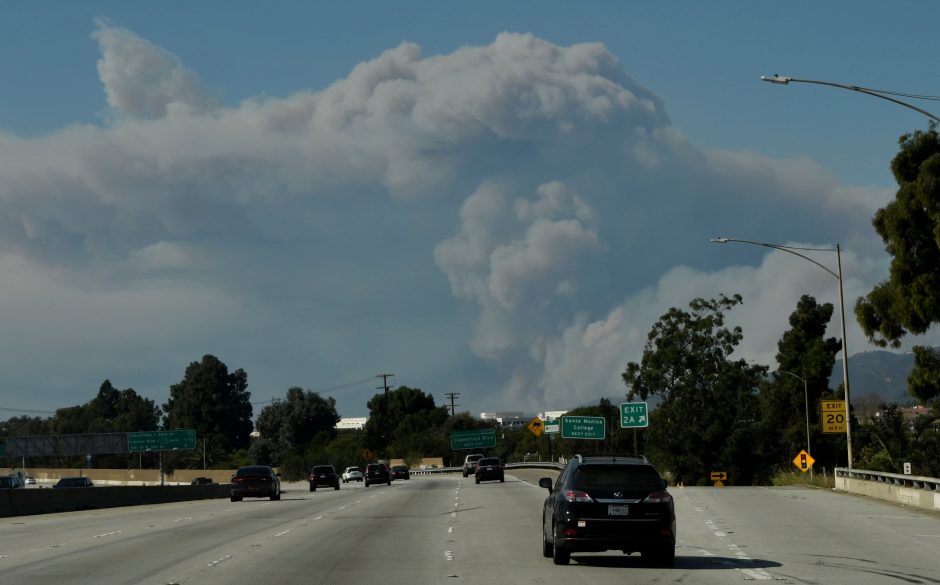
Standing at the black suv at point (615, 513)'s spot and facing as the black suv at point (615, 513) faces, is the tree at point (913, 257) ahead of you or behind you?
ahead

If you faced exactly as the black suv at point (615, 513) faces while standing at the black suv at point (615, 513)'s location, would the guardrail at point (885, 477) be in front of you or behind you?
in front

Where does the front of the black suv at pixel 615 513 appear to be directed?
away from the camera

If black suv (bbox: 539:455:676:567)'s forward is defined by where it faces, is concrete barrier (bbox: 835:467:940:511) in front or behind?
in front
